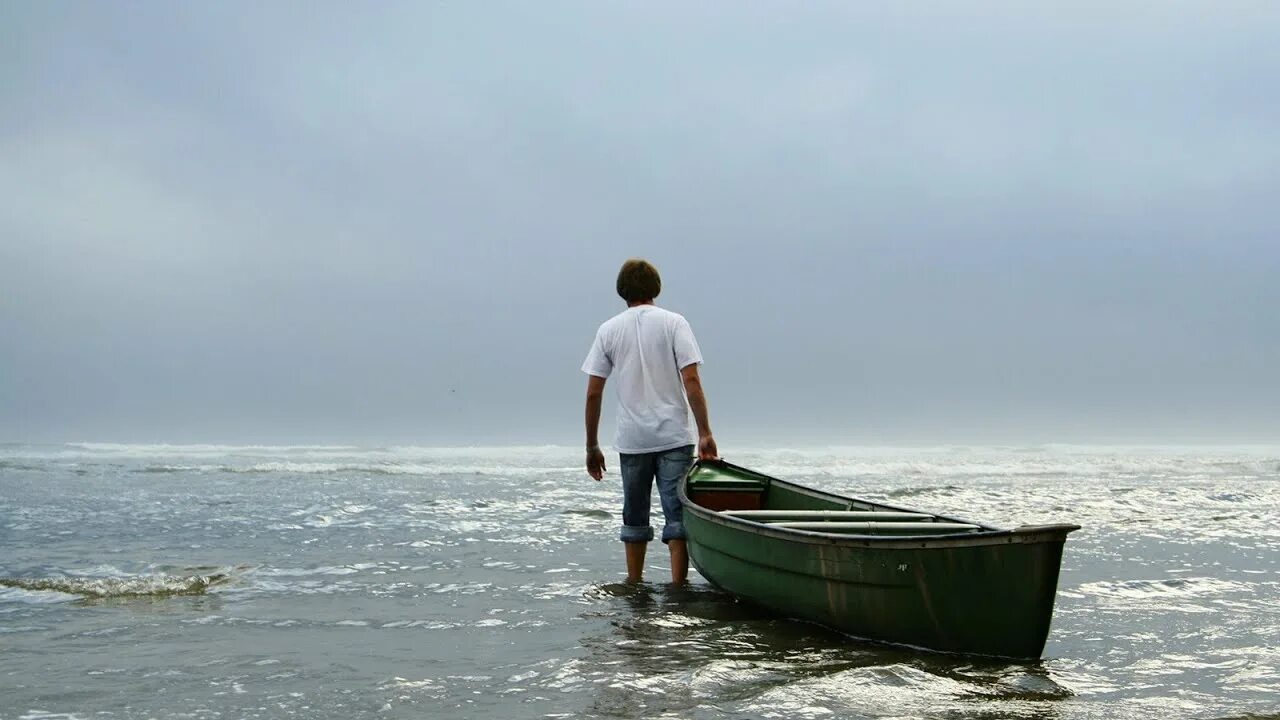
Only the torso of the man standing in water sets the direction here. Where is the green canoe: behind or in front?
behind

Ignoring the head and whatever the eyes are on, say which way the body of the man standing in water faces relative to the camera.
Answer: away from the camera

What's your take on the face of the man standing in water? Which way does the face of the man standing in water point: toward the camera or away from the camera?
away from the camera
